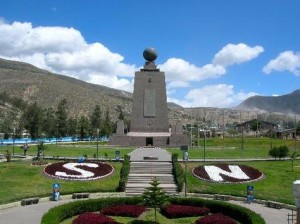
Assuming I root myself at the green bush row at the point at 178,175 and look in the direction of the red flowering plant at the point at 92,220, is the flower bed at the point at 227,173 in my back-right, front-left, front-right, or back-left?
back-left

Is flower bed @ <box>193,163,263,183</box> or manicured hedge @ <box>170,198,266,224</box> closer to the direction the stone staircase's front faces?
the manicured hedge

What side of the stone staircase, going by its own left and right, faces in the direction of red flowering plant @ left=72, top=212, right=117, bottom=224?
front

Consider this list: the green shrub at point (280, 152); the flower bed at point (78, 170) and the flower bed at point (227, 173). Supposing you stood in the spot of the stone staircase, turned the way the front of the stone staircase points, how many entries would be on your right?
1

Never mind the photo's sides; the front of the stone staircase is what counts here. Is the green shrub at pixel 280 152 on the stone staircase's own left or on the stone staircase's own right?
on the stone staircase's own left

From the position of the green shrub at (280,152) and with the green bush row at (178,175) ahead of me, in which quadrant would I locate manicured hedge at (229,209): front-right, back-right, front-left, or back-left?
front-left

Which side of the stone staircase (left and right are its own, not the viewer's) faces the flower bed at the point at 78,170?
right

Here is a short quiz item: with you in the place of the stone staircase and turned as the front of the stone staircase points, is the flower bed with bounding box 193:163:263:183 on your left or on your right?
on your left

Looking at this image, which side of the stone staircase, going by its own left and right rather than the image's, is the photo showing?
front

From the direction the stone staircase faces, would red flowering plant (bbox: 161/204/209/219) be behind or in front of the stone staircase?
in front

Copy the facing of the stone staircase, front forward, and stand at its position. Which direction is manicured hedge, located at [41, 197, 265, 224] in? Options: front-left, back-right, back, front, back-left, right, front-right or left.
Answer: front

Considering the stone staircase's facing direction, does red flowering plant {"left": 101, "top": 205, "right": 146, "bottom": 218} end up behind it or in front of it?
in front

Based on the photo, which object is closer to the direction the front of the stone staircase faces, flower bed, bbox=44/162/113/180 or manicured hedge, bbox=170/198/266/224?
the manicured hedge

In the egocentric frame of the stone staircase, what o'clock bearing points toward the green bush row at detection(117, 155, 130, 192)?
The green bush row is roughly at 2 o'clock from the stone staircase.

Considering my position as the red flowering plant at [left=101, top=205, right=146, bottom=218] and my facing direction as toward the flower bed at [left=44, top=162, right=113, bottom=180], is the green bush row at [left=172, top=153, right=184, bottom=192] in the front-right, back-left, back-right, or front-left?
front-right
